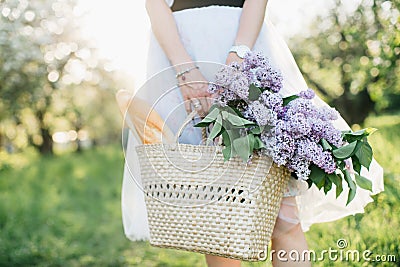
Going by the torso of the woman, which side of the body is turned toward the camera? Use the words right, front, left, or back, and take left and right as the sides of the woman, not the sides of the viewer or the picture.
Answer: front
